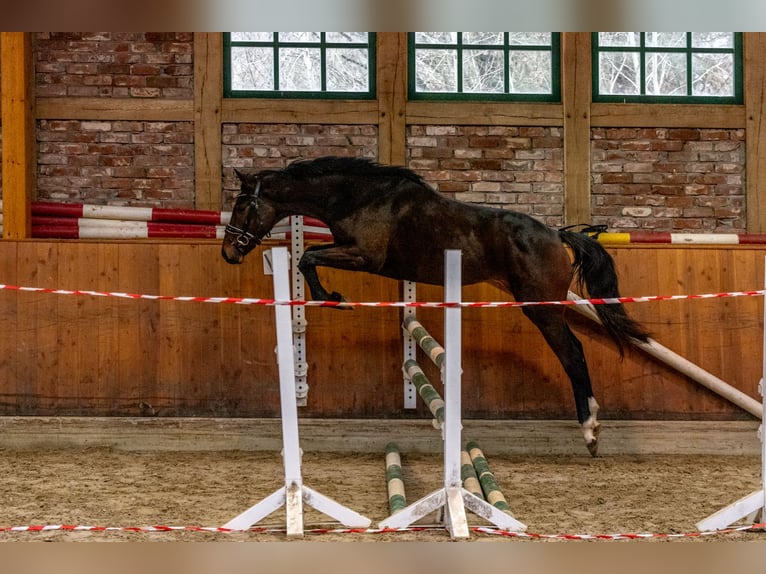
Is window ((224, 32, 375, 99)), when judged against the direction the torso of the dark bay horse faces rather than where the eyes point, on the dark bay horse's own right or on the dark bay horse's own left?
on the dark bay horse's own right

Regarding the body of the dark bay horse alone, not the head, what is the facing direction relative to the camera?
to the viewer's left

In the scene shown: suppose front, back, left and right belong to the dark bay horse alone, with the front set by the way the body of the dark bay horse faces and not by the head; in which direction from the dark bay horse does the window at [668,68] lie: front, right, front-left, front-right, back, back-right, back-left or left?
back-right

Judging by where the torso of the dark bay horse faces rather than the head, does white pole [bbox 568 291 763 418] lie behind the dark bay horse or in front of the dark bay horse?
behind

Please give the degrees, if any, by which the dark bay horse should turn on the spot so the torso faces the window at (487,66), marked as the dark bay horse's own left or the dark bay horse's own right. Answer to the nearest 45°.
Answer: approximately 90° to the dark bay horse's own right

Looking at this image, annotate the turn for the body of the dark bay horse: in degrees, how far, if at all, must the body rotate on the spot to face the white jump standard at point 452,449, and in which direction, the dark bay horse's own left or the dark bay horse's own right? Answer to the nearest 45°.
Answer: approximately 90° to the dark bay horse's own left
